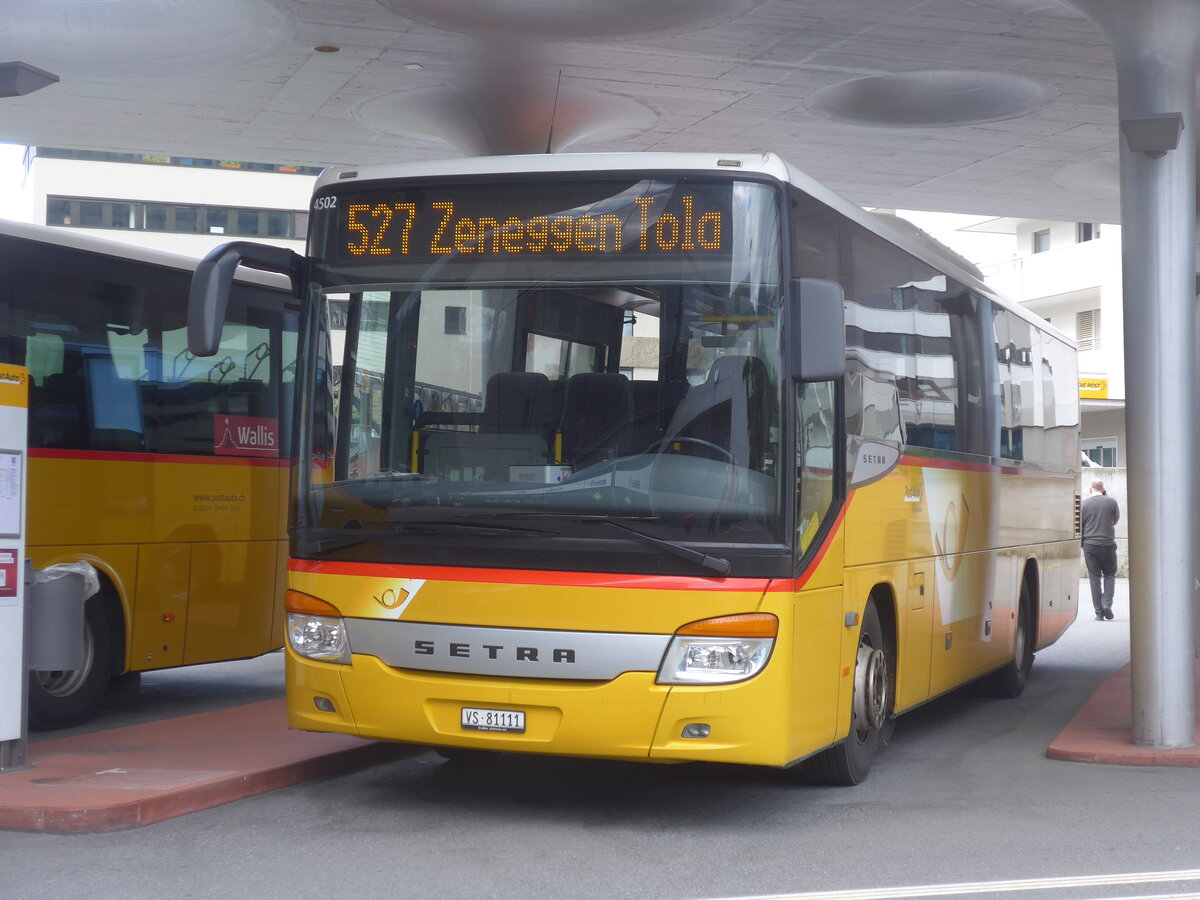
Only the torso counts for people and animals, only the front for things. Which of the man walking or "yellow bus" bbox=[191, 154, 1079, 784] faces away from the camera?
the man walking

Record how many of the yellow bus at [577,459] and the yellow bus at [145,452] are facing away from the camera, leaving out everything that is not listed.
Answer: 0

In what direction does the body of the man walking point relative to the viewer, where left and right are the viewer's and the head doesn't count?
facing away from the viewer

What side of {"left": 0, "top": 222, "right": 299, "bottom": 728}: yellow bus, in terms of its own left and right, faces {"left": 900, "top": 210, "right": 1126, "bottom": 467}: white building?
back

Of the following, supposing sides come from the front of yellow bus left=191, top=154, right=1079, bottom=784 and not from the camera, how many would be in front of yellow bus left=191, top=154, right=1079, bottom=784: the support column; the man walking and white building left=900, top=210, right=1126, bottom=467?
0

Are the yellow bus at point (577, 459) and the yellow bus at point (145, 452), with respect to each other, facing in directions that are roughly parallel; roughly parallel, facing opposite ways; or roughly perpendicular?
roughly parallel

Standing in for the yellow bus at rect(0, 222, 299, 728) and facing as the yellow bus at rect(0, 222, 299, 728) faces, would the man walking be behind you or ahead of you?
behind

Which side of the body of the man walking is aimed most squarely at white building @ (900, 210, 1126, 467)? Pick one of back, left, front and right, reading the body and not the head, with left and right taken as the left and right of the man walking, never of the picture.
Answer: front

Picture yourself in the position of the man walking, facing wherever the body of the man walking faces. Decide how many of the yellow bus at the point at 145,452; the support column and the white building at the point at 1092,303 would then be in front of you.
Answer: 1

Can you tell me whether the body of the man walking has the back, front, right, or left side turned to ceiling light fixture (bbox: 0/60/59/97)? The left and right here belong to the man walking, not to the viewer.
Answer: back

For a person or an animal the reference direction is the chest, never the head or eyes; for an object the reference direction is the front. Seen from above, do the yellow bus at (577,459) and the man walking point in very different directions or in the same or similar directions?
very different directions

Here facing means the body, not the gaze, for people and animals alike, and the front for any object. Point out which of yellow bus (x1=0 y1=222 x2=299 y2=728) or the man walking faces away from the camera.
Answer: the man walking

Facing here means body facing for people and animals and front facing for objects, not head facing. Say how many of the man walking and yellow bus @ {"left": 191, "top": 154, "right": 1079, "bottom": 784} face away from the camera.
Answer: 1

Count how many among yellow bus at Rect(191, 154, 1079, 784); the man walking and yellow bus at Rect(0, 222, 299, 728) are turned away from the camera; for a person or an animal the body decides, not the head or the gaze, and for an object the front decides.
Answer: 1

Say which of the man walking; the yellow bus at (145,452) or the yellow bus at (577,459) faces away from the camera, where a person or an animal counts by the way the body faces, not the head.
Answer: the man walking

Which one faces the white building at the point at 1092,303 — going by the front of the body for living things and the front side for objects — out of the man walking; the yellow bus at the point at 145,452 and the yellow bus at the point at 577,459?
the man walking

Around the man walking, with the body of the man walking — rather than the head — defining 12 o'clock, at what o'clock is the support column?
The support column is roughly at 6 o'clock from the man walking.
